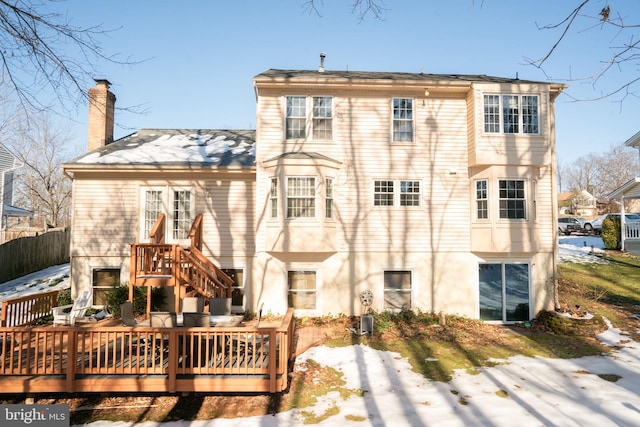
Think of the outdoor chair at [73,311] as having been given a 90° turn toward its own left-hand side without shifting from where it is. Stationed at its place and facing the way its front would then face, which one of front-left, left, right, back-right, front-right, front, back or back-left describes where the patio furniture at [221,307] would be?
front

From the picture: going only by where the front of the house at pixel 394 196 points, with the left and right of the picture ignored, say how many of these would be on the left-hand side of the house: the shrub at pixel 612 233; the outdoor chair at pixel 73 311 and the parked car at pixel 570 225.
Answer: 1

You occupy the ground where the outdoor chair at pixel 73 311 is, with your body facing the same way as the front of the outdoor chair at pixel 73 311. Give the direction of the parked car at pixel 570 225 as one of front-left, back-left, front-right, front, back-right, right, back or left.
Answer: back-left

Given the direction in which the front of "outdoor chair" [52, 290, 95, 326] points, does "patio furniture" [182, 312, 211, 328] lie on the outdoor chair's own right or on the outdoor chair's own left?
on the outdoor chair's own left

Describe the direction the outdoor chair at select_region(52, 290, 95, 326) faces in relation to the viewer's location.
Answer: facing the viewer and to the left of the viewer

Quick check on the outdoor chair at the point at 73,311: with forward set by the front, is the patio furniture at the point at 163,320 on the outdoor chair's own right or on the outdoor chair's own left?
on the outdoor chair's own left

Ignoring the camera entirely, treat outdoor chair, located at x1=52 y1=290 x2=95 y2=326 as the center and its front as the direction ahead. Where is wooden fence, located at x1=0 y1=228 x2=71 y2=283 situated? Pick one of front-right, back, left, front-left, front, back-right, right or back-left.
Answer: back-right

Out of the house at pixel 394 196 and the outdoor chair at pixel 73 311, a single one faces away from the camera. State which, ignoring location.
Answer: the house

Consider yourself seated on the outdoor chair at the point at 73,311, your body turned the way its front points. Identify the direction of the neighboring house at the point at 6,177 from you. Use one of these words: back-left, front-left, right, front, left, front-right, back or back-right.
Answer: back-right

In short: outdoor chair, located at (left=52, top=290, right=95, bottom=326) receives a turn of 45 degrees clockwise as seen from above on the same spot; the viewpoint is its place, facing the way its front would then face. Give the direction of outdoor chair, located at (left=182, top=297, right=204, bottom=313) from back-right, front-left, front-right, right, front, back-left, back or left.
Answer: back-left

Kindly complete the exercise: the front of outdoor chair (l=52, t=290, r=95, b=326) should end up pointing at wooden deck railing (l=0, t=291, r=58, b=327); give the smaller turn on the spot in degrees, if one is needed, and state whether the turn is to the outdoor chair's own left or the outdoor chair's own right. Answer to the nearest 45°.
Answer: approximately 45° to the outdoor chair's own right

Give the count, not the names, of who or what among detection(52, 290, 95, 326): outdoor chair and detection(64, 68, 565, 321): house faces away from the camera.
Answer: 1

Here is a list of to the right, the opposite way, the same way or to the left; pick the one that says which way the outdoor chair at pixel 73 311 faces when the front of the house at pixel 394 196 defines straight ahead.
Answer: the opposite way

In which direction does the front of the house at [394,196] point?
away from the camera

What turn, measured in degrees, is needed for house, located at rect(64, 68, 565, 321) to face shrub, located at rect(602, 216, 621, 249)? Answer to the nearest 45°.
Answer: approximately 45° to its right
